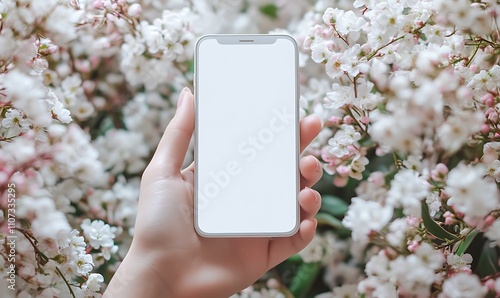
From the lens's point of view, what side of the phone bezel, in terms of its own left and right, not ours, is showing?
front
